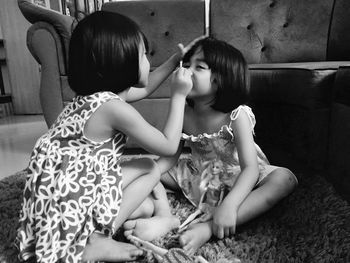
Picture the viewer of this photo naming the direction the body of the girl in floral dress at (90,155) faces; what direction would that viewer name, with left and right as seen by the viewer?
facing away from the viewer and to the right of the viewer

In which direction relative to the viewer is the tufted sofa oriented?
toward the camera

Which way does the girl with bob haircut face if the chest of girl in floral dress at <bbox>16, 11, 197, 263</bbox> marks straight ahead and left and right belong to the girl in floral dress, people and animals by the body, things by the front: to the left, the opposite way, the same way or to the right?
the opposite way

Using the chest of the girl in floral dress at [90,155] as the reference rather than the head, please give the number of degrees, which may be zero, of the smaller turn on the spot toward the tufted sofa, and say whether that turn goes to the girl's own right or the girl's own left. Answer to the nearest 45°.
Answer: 0° — they already face it

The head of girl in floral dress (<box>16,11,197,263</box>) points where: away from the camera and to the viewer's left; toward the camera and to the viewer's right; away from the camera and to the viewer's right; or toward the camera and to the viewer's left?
away from the camera and to the viewer's right

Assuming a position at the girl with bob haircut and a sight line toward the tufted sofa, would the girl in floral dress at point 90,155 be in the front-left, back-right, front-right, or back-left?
back-left

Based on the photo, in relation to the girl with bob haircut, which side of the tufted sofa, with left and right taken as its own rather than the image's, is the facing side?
front

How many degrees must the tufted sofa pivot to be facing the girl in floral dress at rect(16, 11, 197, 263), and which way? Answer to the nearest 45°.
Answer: approximately 45° to its right

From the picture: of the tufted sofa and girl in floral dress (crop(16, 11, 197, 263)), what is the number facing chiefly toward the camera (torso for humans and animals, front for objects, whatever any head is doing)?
1
